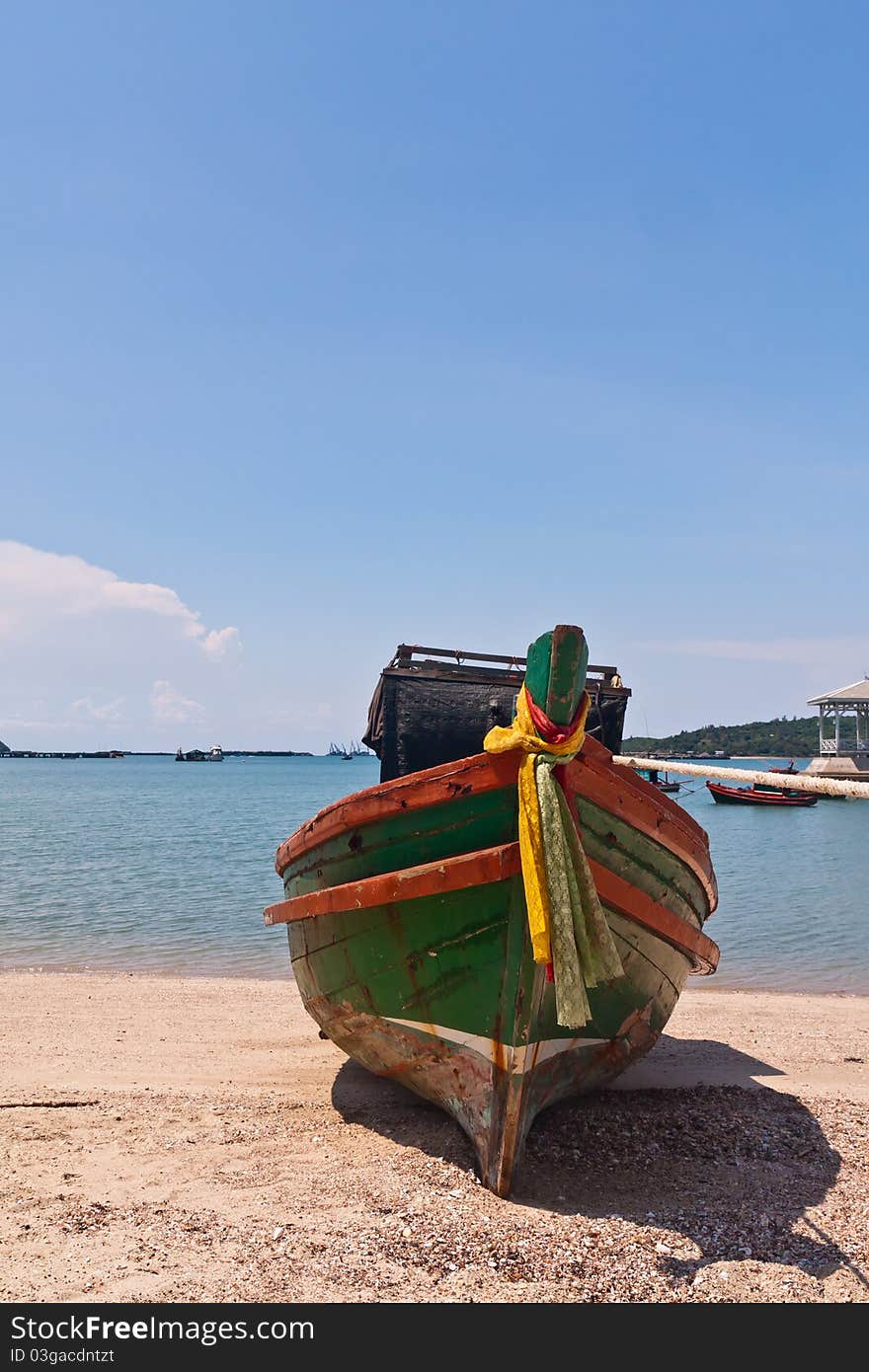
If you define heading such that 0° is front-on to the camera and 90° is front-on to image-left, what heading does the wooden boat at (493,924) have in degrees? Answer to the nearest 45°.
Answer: approximately 0°

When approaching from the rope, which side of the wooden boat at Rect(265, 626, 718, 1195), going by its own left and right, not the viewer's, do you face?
left
